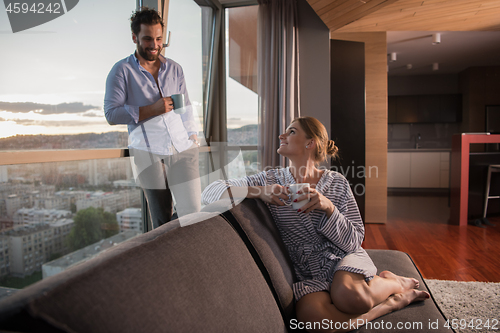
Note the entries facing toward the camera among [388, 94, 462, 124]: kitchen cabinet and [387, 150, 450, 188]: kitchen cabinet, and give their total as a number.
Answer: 2

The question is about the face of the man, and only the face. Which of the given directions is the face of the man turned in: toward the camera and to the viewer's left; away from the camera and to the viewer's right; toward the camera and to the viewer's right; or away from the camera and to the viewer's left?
toward the camera and to the viewer's right

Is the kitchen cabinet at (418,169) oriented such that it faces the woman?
yes

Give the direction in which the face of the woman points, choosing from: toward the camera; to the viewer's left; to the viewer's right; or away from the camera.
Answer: to the viewer's left

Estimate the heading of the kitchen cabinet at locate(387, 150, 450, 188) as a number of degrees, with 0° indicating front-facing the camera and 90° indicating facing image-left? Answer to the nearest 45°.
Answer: approximately 0°

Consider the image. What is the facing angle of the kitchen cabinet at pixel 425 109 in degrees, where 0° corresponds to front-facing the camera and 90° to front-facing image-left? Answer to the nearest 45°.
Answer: approximately 0°
